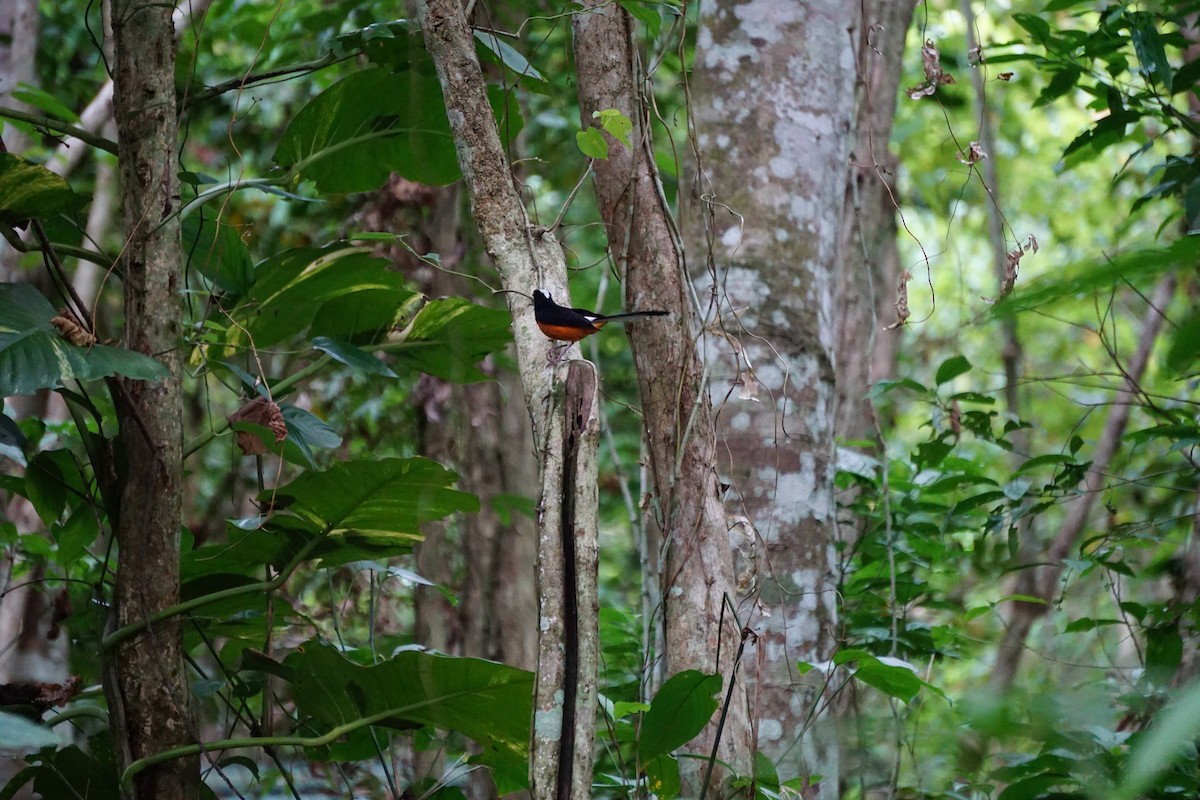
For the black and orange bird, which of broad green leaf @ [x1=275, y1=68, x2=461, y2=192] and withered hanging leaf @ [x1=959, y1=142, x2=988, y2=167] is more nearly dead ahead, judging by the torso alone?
the broad green leaf

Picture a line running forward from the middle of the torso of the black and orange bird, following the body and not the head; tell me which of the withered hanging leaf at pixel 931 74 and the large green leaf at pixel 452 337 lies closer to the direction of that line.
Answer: the large green leaf

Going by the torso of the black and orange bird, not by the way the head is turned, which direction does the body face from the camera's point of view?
to the viewer's left
